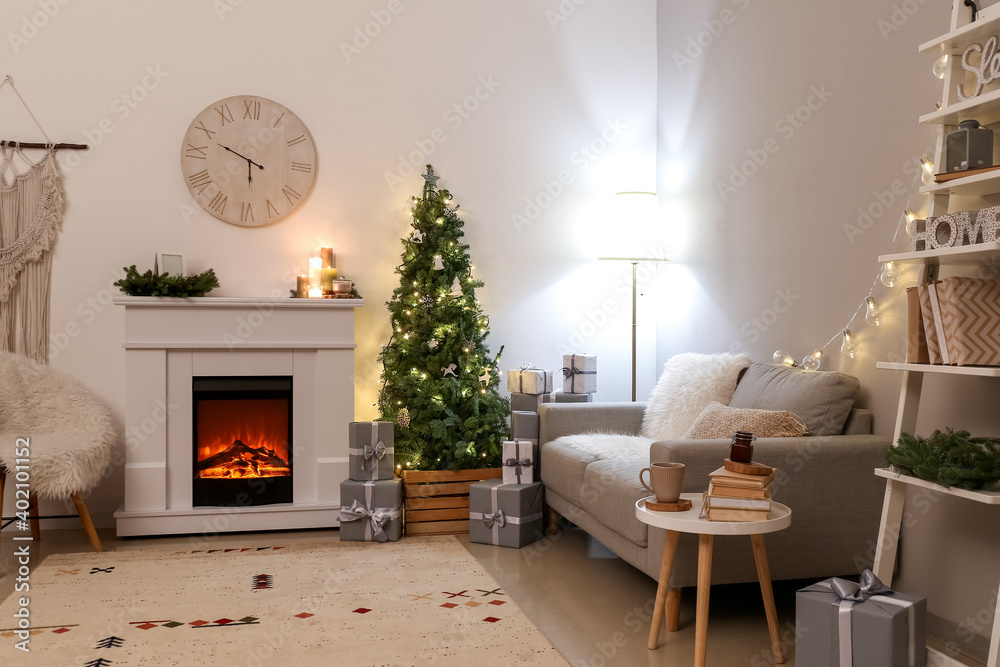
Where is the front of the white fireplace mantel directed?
toward the camera

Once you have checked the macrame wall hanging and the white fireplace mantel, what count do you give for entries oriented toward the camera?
2

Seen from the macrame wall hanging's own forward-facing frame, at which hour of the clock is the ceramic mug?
The ceramic mug is roughly at 11 o'clock from the macrame wall hanging.

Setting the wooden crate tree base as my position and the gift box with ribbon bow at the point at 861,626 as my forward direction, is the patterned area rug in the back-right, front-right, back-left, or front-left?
front-right

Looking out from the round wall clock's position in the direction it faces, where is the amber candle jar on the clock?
The amber candle jar is roughly at 11 o'clock from the round wall clock.

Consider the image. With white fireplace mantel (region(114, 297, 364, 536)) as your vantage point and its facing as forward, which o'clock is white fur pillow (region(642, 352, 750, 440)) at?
The white fur pillow is roughly at 10 o'clock from the white fireplace mantel.

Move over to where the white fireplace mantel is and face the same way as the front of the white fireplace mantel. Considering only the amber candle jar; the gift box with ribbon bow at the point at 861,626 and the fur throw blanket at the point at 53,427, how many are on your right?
1

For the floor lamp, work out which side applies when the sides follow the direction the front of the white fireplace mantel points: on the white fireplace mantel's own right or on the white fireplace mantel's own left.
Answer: on the white fireplace mantel's own left

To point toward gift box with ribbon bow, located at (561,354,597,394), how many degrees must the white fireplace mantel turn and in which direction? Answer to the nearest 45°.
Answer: approximately 90° to its left

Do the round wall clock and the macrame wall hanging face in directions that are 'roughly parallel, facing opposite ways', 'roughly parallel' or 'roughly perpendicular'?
roughly parallel

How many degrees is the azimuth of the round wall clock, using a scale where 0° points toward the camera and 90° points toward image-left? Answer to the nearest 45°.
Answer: approximately 0°

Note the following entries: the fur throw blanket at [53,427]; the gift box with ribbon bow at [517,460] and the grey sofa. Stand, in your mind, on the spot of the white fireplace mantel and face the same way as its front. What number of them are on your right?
1

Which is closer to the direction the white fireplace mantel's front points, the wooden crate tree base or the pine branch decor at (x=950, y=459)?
the pine branch decor

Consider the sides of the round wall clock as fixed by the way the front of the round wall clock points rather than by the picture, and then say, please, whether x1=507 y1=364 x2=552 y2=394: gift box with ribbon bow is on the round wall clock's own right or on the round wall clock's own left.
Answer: on the round wall clock's own left

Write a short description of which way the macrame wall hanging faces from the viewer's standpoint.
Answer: facing the viewer
